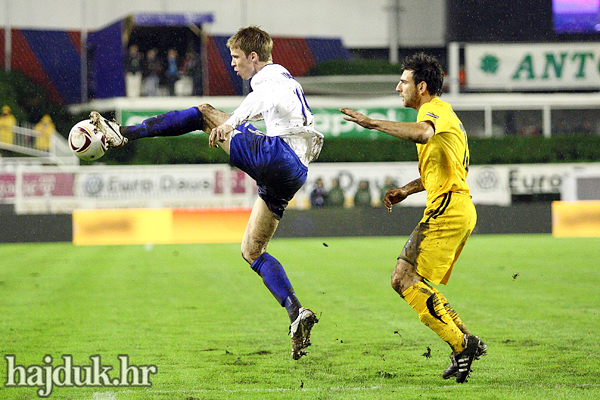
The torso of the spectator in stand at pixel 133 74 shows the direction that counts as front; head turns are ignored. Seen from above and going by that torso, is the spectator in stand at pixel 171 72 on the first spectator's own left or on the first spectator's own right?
on the first spectator's own left

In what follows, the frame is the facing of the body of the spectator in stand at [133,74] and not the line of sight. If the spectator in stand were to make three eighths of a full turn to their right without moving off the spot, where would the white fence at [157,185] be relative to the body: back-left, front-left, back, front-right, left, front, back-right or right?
back-left

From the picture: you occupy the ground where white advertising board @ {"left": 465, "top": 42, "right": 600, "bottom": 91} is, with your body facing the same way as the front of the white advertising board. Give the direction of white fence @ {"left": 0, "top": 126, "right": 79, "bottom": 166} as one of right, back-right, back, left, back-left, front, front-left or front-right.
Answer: front-right

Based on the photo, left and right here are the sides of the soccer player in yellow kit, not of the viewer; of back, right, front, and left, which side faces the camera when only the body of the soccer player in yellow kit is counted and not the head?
left

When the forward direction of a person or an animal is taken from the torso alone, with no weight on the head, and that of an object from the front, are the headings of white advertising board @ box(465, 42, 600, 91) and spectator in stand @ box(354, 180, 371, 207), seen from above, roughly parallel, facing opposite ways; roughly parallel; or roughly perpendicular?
roughly parallel

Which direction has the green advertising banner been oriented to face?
toward the camera

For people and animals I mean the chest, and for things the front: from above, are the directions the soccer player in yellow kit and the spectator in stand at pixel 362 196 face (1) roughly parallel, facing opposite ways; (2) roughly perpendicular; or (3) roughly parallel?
roughly perpendicular

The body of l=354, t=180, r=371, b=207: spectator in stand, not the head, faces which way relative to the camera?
toward the camera

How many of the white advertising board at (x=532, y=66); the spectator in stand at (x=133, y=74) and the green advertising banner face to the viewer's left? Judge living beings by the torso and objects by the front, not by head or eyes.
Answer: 0

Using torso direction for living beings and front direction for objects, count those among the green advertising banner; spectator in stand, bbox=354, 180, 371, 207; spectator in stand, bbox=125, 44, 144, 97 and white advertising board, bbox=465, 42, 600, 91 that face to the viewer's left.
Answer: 0

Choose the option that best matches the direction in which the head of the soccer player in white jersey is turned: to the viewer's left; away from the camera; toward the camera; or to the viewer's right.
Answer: to the viewer's left

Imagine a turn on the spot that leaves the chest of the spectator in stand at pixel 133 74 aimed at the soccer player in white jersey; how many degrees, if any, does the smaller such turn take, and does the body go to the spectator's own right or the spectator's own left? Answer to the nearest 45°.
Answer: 0° — they already face them

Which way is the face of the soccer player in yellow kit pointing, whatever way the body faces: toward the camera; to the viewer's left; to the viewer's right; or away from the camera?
to the viewer's left

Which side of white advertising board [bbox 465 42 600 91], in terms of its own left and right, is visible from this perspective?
front

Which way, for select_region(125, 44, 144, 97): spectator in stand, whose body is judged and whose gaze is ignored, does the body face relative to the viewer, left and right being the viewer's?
facing the viewer
